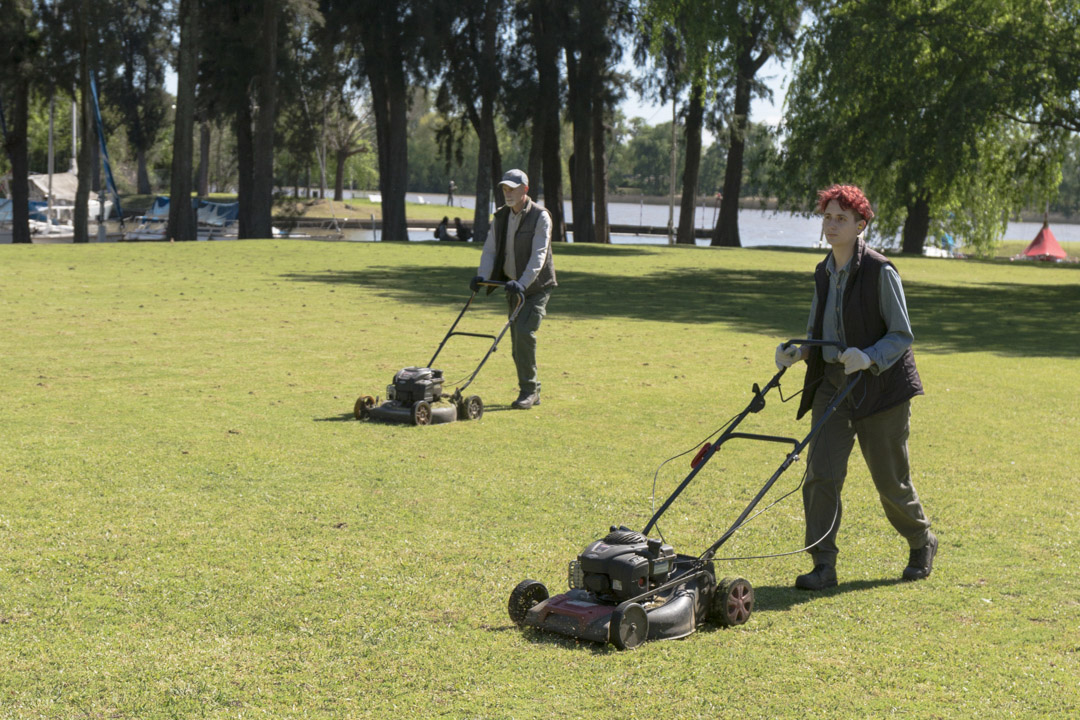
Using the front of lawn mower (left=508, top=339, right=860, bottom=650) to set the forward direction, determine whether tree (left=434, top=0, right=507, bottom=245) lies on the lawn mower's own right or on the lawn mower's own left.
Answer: on the lawn mower's own right

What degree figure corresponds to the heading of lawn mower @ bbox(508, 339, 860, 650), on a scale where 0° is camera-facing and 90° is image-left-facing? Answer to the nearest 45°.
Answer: approximately 45°

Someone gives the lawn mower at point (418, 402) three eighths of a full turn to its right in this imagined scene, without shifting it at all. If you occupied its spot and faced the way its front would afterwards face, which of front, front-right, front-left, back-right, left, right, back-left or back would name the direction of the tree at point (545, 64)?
front

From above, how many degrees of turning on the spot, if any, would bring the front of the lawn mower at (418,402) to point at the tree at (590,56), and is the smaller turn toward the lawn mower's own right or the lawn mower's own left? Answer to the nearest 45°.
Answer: approximately 135° to the lawn mower's own right

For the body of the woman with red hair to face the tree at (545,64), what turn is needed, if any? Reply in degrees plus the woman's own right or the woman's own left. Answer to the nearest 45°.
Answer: approximately 135° to the woman's own right

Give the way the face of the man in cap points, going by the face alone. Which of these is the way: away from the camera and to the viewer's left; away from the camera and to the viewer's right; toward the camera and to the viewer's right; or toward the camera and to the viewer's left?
toward the camera and to the viewer's left

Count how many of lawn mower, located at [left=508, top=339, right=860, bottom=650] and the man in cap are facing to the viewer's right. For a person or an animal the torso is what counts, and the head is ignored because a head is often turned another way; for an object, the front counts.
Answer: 0

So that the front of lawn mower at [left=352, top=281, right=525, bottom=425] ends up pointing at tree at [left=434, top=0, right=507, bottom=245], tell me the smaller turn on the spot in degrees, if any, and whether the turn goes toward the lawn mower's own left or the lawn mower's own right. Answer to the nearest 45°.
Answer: approximately 135° to the lawn mower's own right

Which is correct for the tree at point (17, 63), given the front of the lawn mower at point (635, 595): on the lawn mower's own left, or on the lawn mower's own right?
on the lawn mower's own right

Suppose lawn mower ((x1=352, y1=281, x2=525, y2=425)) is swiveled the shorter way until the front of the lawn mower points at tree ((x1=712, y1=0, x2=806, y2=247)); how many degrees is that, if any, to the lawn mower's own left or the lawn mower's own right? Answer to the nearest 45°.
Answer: approximately 135° to the lawn mower's own right

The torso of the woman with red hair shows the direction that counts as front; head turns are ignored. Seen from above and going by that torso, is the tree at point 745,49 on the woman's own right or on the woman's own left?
on the woman's own right

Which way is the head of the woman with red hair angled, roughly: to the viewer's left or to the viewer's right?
to the viewer's left

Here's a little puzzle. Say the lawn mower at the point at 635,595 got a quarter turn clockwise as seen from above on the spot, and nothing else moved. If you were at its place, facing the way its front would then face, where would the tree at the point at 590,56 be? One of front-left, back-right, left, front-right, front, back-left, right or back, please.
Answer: front-right

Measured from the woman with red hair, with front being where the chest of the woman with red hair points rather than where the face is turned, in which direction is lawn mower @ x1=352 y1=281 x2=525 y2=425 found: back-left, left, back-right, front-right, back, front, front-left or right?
right
